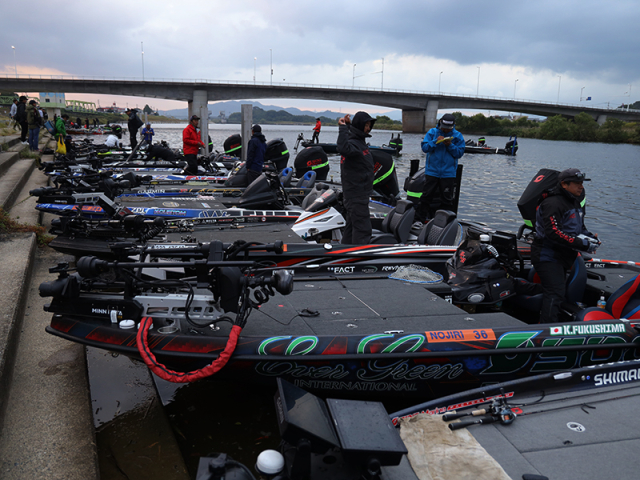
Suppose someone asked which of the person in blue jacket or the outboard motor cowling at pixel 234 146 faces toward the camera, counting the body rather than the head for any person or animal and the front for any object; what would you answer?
the person in blue jacket

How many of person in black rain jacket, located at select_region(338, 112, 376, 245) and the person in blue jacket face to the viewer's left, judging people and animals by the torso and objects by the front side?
0

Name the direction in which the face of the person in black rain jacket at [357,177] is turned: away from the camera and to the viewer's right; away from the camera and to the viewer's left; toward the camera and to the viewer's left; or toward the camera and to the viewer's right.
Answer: toward the camera and to the viewer's right

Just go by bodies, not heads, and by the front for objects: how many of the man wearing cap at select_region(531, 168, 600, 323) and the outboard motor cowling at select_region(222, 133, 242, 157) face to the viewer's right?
1

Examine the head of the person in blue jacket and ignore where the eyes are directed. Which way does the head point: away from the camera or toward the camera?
toward the camera

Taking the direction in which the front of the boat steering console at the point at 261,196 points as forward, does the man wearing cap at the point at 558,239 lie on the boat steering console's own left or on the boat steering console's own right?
on the boat steering console's own left

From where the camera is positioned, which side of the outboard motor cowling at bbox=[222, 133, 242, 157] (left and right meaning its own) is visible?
left

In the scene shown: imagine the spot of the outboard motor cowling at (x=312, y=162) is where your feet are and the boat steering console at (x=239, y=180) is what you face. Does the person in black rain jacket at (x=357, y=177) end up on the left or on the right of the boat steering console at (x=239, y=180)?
left

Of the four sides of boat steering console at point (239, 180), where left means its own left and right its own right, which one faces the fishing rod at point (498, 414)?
left
